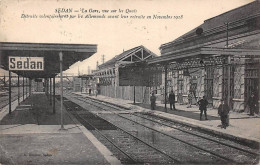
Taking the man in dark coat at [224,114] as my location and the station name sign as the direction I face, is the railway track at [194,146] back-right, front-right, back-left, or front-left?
front-left

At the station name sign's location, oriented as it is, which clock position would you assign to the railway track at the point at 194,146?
The railway track is roughly at 10 o'clock from the station name sign.

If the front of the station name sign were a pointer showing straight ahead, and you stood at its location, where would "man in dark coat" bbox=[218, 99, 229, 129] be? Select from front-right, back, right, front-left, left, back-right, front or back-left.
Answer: left

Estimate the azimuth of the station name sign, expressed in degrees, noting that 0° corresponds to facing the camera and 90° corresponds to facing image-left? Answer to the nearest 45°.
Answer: approximately 0°

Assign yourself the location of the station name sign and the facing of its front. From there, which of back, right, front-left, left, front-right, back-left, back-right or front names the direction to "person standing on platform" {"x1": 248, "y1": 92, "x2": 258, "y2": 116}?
left
